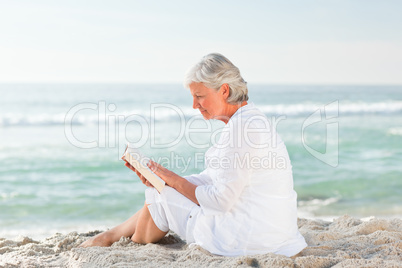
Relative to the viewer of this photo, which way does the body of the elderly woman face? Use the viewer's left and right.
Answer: facing to the left of the viewer

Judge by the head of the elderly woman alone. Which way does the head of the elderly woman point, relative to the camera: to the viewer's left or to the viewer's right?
to the viewer's left
